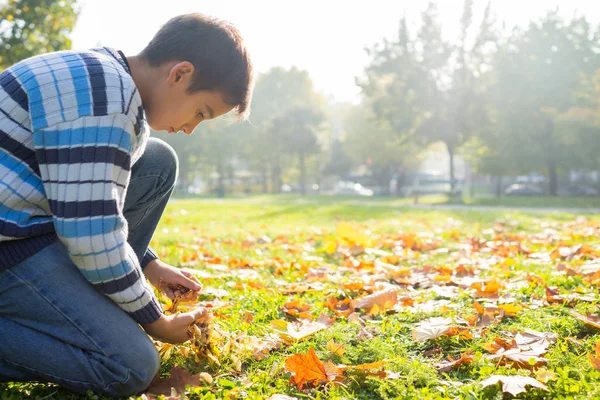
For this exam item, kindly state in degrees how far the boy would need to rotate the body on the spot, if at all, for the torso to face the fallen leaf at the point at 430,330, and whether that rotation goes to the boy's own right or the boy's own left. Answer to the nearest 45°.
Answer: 0° — they already face it

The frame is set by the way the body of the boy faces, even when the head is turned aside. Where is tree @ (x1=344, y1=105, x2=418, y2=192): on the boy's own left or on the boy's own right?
on the boy's own left

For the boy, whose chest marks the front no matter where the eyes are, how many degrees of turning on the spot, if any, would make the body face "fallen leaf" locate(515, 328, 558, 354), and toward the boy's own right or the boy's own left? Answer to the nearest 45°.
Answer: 0° — they already face it

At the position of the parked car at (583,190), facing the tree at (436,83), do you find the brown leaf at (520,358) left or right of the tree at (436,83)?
left

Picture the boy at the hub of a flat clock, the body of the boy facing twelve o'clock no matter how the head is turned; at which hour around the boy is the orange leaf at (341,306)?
The orange leaf is roughly at 11 o'clock from the boy.

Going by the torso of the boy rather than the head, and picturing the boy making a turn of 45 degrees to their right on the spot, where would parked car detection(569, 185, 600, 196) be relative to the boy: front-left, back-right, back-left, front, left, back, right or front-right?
left

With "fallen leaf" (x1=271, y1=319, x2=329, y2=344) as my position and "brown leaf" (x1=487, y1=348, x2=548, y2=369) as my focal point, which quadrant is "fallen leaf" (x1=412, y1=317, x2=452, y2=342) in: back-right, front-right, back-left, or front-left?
front-left

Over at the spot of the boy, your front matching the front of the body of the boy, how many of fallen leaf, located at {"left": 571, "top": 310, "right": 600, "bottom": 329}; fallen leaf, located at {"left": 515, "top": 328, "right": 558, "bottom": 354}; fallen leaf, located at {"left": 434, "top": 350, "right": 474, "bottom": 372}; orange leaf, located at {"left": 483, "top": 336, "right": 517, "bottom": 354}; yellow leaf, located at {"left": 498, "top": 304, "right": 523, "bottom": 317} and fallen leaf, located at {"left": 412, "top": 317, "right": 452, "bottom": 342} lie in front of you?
6

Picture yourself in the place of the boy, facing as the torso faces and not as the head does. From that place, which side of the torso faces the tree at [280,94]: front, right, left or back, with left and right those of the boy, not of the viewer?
left

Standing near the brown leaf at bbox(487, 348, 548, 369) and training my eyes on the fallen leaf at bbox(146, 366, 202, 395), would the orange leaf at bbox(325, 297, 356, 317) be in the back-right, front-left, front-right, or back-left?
front-right

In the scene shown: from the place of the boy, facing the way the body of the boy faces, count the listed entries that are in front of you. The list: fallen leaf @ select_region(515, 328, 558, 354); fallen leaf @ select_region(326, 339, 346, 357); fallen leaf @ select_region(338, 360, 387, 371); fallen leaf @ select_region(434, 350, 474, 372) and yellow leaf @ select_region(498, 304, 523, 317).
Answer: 5

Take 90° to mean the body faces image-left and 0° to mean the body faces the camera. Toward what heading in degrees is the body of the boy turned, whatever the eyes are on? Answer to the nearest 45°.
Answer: approximately 270°

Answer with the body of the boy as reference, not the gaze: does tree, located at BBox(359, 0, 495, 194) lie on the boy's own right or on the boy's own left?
on the boy's own left

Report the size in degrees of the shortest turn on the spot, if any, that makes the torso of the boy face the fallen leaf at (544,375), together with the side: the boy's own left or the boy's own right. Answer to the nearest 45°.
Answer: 0° — they already face it

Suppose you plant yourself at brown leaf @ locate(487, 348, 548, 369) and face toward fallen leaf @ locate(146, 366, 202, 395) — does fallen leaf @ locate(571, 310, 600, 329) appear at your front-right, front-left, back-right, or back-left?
back-right

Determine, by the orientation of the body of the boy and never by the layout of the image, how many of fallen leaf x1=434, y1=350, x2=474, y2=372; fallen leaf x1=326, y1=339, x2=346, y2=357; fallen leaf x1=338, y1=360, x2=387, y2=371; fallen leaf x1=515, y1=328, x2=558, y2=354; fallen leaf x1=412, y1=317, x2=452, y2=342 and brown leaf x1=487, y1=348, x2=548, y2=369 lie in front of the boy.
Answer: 6

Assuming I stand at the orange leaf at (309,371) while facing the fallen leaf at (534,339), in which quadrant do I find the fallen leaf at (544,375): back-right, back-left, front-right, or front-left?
front-right

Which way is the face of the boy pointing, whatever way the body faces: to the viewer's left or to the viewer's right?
to the viewer's right

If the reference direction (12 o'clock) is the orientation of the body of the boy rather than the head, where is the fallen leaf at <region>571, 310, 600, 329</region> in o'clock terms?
The fallen leaf is roughly at 12 o'clock from the boy.
